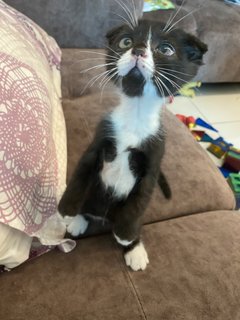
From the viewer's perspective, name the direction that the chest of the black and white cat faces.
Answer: toward the camera

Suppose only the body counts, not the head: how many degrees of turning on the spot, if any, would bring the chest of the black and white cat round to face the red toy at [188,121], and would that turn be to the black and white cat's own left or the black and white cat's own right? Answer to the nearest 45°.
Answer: approximately 180°
